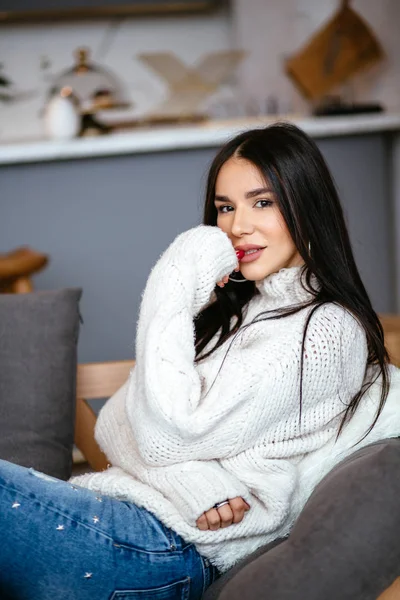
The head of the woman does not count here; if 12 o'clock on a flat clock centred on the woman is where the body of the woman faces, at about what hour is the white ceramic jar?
The white ceramic jar is roughly at 4 o'clock from the woman.

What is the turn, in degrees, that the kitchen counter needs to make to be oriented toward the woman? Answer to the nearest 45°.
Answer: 0° — it already faces them

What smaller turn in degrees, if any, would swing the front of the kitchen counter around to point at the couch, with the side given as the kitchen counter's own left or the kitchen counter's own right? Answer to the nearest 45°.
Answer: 0° — it already faces it

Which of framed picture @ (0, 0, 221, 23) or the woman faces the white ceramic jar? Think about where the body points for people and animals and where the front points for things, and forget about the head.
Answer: the framed picture

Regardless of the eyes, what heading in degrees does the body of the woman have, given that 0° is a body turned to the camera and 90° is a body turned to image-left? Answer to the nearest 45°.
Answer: approximately 45°

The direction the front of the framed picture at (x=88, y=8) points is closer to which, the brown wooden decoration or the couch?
the couch

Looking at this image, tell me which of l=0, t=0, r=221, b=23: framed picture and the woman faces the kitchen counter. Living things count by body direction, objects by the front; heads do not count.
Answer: the framed picture

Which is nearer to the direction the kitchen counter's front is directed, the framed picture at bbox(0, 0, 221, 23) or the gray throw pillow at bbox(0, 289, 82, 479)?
the gray throw pillow

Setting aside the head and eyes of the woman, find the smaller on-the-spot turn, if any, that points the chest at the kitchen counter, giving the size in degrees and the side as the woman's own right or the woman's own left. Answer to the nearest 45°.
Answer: approximately 135° to the woman's own right

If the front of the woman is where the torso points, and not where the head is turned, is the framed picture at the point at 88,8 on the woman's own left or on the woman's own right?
on the woman's own right

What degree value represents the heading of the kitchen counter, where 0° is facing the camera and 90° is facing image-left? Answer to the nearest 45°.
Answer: approximately 0°

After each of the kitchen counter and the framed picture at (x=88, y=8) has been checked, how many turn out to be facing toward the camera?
2

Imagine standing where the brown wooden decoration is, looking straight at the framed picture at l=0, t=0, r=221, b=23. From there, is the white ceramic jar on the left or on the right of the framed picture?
left

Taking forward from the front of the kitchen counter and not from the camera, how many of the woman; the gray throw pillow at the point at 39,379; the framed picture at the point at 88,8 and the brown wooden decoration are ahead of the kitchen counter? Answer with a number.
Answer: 2

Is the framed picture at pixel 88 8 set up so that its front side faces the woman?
yes
